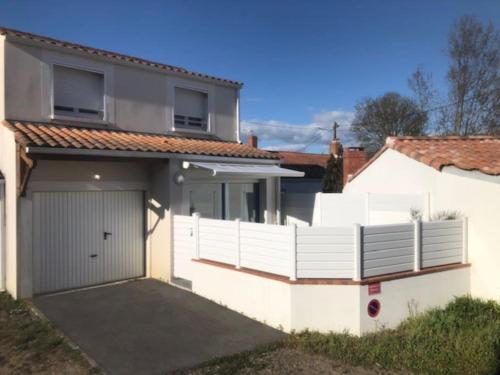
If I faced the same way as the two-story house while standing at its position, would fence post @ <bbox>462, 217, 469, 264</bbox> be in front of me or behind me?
in front

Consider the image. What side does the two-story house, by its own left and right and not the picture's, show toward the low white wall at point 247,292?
front

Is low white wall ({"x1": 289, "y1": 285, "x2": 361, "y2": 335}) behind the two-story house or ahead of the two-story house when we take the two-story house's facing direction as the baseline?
ahead

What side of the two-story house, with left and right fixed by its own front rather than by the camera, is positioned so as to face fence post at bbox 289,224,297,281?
front

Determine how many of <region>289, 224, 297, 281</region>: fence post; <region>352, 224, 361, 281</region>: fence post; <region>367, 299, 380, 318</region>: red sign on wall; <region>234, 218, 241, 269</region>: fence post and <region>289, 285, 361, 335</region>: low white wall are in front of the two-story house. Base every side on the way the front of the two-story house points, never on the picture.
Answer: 5

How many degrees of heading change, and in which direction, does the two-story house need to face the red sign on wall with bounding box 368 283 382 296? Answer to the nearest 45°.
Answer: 0° — it already faces it

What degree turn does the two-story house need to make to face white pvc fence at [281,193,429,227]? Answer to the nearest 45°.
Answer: approximately 45° to its left

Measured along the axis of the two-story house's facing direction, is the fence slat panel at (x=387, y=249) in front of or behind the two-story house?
in front

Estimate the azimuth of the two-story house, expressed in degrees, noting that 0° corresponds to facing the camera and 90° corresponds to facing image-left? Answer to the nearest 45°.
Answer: approximately 315°
